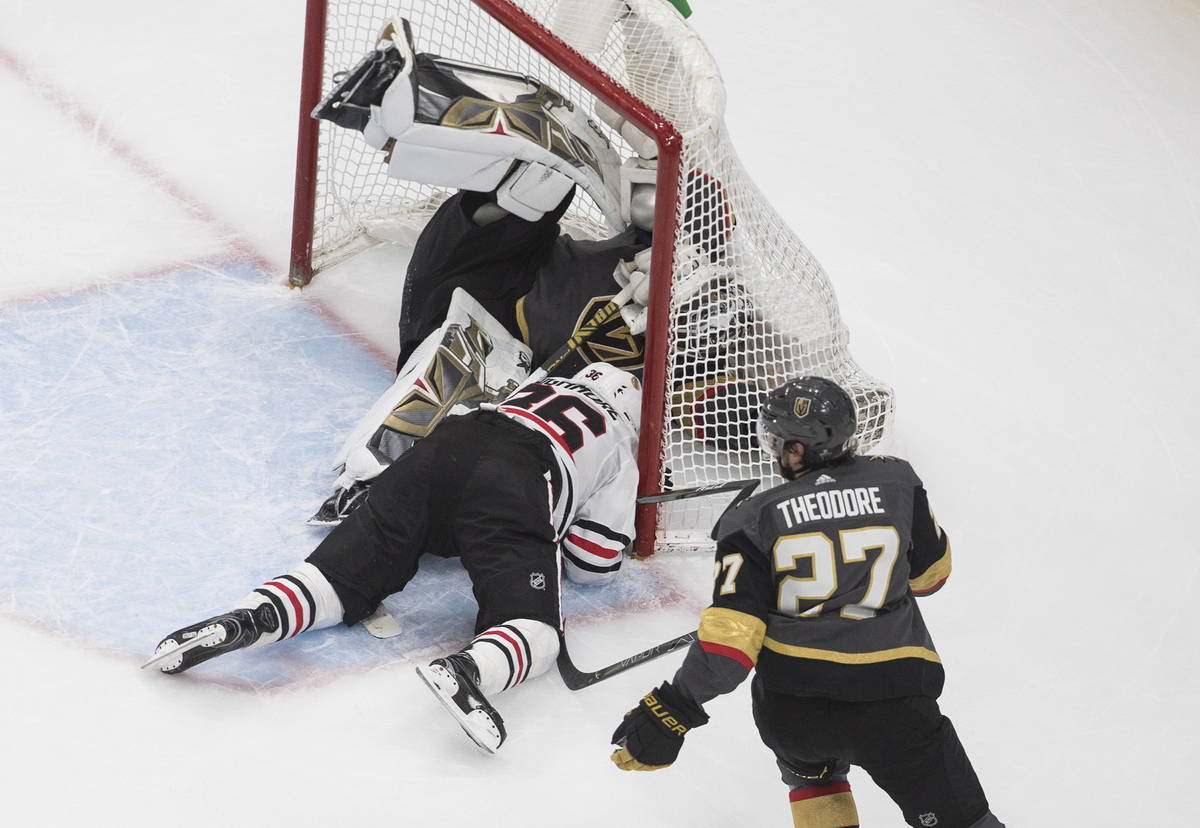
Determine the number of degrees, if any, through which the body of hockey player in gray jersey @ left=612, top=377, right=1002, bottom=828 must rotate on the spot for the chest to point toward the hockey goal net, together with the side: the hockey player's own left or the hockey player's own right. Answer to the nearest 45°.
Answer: approximately 45° to the hockey player's own left

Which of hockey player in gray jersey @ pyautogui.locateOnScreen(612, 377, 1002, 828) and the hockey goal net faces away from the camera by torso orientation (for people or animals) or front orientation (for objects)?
the hockey player in gray jersey

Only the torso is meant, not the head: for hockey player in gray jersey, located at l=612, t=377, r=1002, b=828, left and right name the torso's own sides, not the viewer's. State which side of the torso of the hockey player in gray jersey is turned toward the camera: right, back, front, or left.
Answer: back

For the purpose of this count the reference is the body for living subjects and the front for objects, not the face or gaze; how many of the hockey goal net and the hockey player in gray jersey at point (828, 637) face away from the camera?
1

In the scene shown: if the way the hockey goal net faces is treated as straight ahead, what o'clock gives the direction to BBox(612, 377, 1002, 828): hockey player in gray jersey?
The hockey player in gray jersey is roughly at 10 o'clock from the hockey goal net.

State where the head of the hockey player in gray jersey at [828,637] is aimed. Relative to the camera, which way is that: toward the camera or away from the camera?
away from the camera

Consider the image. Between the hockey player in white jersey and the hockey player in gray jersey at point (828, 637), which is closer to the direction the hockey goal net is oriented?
the hockey player in white jersey
